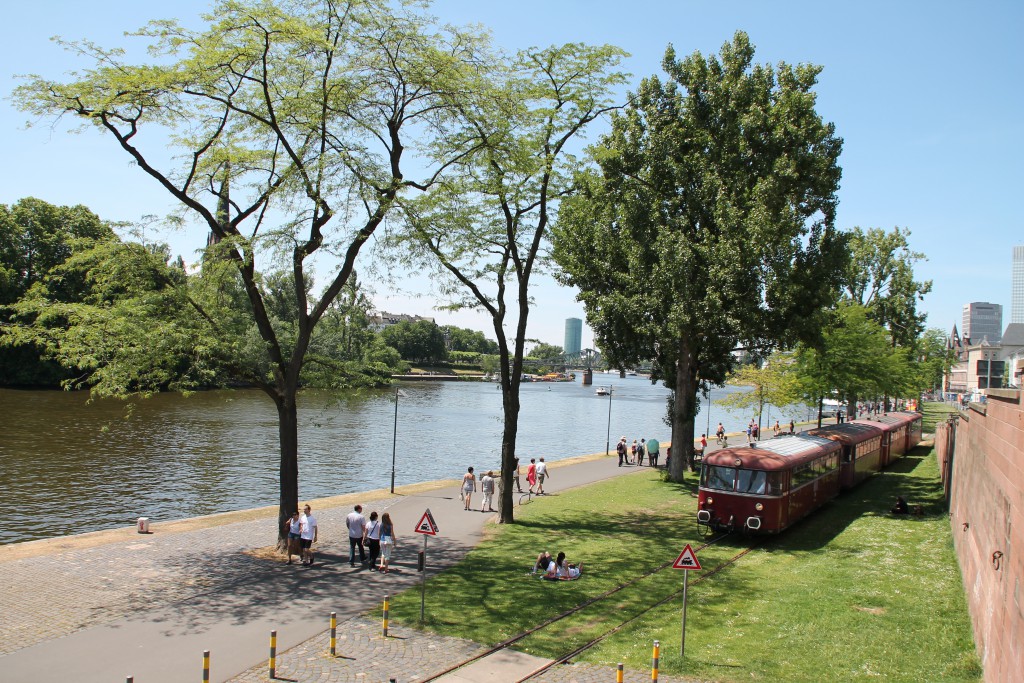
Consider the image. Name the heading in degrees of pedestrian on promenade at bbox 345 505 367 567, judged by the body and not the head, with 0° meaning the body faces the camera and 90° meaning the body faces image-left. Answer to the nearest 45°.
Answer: approximately 180°

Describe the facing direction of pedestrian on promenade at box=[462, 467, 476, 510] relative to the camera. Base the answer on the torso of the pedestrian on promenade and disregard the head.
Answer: away from the camera

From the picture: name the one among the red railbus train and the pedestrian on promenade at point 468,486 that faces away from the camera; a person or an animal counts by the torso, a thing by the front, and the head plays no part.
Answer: the pedestrian on promenade

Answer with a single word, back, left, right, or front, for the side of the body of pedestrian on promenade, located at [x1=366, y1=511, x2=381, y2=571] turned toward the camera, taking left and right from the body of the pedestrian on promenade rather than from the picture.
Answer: back

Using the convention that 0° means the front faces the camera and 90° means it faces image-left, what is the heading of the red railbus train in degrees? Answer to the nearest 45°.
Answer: approximately 45°

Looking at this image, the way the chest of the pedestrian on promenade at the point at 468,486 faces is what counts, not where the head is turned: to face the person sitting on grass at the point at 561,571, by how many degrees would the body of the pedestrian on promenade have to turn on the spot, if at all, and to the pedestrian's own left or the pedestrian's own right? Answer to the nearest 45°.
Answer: approximately 180°

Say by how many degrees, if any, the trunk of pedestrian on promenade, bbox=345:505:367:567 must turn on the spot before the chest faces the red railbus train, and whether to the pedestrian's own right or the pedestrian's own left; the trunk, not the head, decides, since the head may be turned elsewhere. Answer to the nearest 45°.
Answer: approximately 90° to the pedestrian's own right

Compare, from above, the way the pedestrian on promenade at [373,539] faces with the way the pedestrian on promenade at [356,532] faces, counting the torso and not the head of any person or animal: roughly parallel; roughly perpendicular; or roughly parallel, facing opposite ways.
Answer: roughly parallel

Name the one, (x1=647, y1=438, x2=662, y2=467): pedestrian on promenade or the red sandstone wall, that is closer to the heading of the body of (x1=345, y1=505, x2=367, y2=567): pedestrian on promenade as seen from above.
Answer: the pedestrian on promenade

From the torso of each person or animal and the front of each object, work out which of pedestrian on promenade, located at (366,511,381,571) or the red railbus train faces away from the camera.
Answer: the pedestrian on promenade

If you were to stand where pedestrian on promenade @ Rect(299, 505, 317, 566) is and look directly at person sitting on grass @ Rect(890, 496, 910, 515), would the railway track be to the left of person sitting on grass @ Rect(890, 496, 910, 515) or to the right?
right

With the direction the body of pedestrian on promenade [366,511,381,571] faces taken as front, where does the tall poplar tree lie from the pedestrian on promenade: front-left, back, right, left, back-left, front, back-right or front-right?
front-right

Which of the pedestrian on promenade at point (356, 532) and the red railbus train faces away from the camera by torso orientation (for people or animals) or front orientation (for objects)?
the pedestrian on promenade

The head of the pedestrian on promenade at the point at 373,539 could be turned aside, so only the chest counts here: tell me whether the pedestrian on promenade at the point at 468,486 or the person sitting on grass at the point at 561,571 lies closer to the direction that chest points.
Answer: the pedestrian on promenade

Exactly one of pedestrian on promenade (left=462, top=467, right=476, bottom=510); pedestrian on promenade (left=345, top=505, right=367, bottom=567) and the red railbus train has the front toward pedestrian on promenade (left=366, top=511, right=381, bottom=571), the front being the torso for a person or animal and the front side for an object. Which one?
the red railbus train

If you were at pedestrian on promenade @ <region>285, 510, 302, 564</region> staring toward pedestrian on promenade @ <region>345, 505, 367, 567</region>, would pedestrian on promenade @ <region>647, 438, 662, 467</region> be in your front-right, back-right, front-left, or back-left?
front-left

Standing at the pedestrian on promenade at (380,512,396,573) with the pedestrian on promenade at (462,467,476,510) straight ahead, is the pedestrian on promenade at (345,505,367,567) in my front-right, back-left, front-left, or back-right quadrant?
front-left

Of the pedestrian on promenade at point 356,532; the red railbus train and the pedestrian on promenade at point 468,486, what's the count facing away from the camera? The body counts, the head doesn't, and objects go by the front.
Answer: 2
